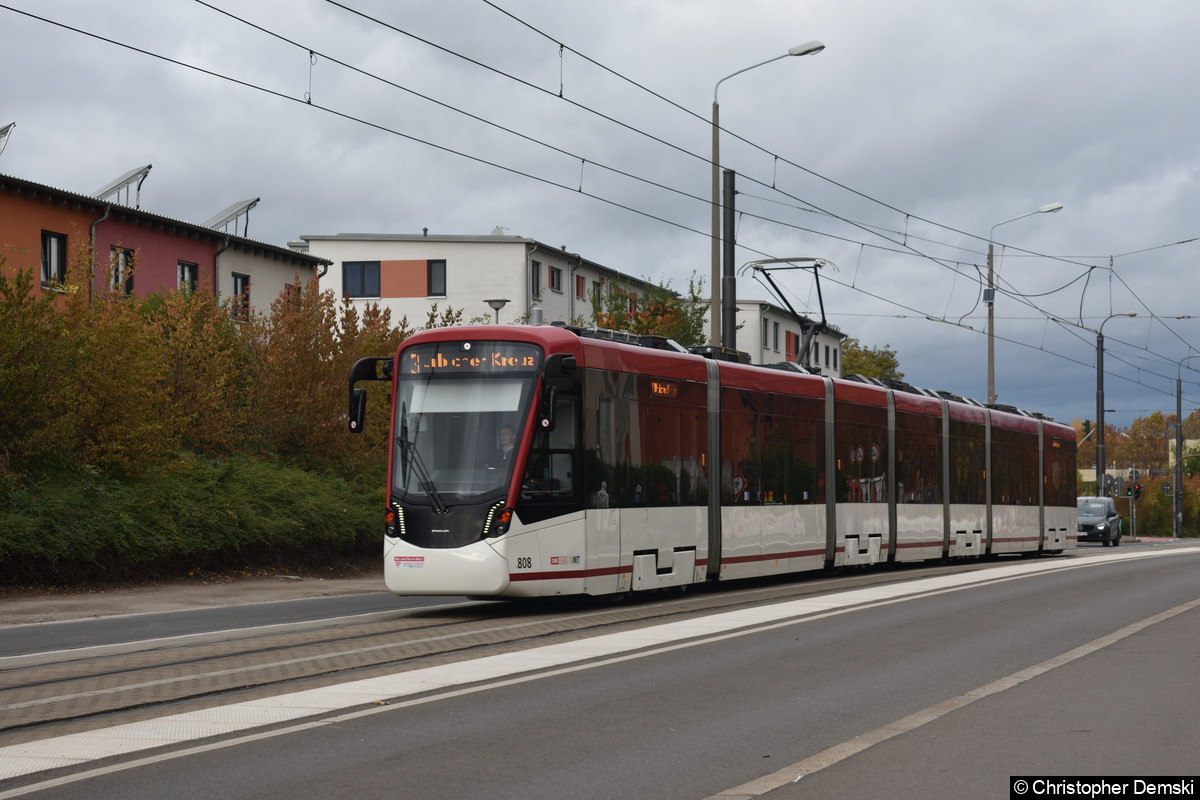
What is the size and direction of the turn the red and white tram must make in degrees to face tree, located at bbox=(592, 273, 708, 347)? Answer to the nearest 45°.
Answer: approximately 135° to its right

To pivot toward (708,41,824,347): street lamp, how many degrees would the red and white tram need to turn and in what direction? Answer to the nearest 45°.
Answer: approximately 135° to its right

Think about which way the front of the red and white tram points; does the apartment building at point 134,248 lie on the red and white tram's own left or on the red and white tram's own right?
on the red and white tram's own right

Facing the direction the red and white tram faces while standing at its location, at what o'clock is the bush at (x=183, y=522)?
The bush is roughly at 1 o'clock from the red and white tram.

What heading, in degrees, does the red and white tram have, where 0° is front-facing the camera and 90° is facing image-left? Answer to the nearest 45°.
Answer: approximately 45°

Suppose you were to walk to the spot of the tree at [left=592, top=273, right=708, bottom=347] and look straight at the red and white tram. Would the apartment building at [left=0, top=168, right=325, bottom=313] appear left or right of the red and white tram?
right
